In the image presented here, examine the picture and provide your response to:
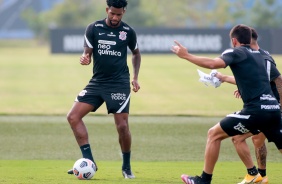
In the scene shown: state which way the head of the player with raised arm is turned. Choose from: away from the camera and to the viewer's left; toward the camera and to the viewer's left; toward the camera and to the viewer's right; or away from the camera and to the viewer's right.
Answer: away from the camera and to the viewer's left

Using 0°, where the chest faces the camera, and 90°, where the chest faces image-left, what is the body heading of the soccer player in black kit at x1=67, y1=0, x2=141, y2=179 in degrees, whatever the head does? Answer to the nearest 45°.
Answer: approximately 0°

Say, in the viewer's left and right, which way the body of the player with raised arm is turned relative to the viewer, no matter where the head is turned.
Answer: facing away from the viewer and to the left of the viewer

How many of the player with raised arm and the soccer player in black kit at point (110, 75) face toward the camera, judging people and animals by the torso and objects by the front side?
1

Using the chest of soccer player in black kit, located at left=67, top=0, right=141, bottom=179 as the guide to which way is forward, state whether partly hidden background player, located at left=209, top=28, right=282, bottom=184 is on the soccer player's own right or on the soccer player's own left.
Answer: on the soccer player's own left
